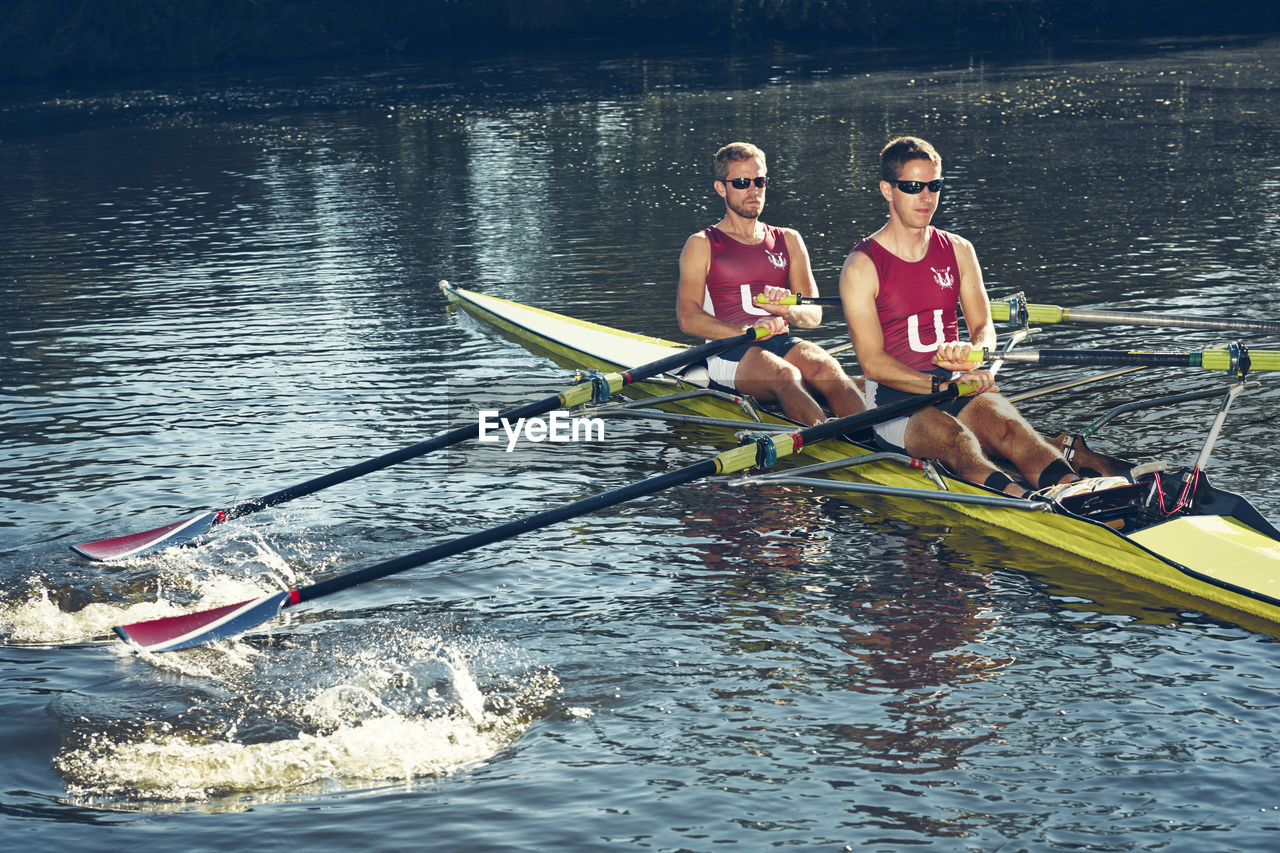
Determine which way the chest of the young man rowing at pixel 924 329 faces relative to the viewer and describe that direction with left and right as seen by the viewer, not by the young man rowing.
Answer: facing the viewer and to the right of the viewer

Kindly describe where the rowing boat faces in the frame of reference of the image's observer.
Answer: facing away from the viewer and to the left of the viewer

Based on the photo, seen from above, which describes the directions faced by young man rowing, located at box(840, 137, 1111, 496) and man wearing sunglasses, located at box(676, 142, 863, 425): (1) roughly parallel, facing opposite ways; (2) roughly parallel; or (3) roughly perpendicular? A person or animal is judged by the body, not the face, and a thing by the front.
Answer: roughly parallel

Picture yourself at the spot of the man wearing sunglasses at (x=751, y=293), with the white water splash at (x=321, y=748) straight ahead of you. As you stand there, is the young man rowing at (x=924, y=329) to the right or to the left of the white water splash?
left

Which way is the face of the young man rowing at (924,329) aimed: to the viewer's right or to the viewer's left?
to the viewer's right

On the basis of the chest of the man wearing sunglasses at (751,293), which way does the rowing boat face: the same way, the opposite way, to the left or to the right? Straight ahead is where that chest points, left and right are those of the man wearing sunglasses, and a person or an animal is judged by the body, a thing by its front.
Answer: the opposite way

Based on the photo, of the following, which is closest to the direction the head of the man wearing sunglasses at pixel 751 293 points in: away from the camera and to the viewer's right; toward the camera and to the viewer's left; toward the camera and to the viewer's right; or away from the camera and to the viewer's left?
toward the camera and to the viewer's right

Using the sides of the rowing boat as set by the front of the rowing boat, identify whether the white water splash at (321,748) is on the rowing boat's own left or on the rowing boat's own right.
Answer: on the rowing boat's own left

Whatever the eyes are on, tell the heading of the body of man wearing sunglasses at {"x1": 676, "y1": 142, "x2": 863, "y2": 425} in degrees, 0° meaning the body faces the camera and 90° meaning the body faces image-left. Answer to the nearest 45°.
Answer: approximately 315°

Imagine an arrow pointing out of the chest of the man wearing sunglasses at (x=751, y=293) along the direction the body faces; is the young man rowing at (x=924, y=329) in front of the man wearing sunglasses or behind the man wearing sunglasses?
in front
